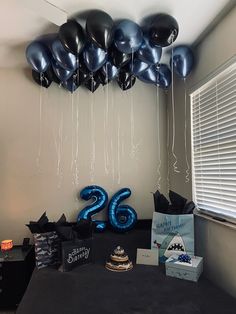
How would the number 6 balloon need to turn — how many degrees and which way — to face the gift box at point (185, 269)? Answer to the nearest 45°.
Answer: approximately 45° to its left

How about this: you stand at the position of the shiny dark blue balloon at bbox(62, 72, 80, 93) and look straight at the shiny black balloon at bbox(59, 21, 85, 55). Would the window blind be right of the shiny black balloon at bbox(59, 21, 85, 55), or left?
left

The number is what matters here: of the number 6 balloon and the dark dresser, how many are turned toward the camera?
2

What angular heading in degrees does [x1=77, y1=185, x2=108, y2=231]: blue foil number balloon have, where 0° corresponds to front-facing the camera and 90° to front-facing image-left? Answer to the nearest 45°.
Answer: approximately 0°

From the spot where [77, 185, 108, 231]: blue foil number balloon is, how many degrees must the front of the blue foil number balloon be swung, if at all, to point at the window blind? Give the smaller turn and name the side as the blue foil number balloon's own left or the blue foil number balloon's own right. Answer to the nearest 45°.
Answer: approximately 45° to the blue foil number balloon's own left

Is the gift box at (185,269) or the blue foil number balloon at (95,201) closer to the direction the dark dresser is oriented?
the gift box
